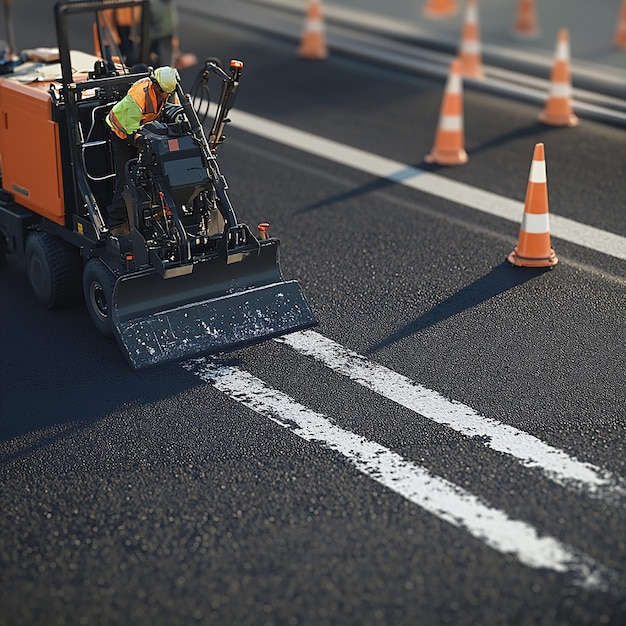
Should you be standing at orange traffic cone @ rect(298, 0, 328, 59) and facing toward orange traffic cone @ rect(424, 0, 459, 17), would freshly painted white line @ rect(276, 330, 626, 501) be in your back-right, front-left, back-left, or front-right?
back-right

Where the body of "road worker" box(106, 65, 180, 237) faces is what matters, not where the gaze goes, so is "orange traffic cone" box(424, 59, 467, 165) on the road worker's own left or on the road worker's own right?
on the road worker's own left

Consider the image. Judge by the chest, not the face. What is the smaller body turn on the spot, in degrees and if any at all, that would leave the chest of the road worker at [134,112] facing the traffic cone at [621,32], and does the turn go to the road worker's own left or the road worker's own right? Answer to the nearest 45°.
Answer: approximately 45° to the road worker's own left

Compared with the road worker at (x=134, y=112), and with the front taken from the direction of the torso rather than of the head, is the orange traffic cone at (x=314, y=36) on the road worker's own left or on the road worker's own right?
on the road worker's own left

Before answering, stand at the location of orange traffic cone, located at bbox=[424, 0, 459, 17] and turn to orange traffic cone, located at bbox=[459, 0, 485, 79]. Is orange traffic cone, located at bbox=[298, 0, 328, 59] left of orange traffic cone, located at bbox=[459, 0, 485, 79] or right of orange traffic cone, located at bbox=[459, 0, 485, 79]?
right

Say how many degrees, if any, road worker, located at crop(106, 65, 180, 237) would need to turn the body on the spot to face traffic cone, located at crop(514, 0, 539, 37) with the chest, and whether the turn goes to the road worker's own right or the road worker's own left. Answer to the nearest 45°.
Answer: approximately 45° to the road worker's own left

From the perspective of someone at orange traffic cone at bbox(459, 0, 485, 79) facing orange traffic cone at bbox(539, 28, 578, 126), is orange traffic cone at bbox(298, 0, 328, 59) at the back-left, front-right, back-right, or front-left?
back-right

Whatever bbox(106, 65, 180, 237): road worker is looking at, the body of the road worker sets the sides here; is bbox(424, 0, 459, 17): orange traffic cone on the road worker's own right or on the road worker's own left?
on the road worker's own left

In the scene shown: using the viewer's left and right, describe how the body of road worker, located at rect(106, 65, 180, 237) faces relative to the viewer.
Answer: facing to the right of the viewer
